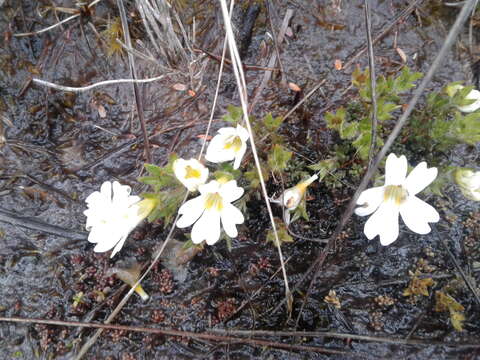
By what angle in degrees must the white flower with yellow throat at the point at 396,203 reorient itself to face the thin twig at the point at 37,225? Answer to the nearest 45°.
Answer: approximately 90° to its right

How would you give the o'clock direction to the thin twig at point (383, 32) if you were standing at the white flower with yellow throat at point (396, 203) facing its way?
The thin twig is roughly at 6 o'clock from the white flower with yellow throat.

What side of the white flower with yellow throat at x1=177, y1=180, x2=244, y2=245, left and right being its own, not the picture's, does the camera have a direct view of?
front

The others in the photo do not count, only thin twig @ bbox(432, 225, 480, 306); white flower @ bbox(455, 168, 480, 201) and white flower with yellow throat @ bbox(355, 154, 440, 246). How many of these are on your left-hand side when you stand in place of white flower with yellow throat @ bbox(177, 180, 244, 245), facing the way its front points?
3

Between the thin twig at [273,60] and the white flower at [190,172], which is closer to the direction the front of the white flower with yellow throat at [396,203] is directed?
the white flower

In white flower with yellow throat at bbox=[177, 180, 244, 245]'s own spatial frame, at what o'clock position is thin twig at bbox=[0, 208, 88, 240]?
The thin twig is roughly at 4 o'clock from the white flower with yellow throat.

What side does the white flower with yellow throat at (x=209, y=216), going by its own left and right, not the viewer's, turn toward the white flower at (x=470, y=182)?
left

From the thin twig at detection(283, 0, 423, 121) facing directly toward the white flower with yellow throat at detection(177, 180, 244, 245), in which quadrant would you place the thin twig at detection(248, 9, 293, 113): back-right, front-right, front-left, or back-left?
front-right

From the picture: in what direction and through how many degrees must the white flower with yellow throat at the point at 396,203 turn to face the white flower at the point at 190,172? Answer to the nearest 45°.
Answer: approximately 90° to its right

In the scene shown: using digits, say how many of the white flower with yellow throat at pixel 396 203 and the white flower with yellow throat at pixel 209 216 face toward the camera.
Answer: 2

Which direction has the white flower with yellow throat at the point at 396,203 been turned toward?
toward the camera
